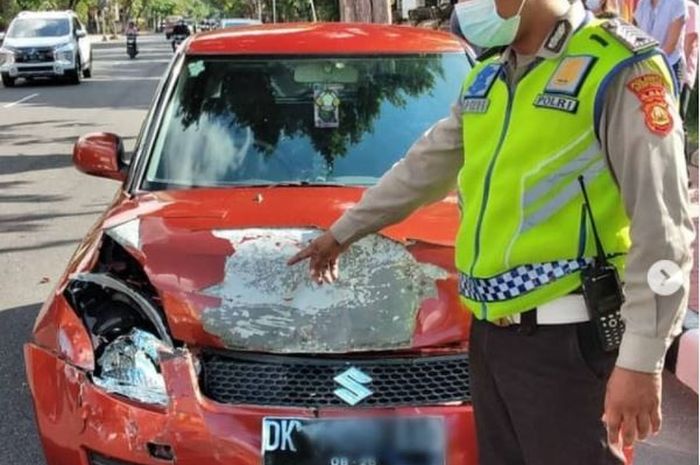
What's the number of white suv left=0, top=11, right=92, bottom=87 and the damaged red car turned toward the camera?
2

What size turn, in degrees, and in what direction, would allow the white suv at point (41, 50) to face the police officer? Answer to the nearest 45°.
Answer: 0° — it already faces them

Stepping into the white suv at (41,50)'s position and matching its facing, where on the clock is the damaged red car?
The damaged red car is roughly at 12 o'clock from the white suv.

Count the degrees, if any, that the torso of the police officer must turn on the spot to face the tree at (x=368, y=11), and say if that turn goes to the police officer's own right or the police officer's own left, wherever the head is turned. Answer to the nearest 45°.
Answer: approximately 135° to the police officer's own right

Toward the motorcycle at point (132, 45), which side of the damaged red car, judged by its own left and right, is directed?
back

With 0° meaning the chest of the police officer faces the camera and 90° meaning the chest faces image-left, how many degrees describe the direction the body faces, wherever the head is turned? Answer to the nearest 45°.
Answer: approximately 45°

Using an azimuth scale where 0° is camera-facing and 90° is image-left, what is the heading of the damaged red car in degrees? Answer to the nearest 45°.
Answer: approximately 0°

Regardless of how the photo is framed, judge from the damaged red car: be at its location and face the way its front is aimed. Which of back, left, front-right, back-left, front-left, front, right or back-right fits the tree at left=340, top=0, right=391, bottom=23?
back
